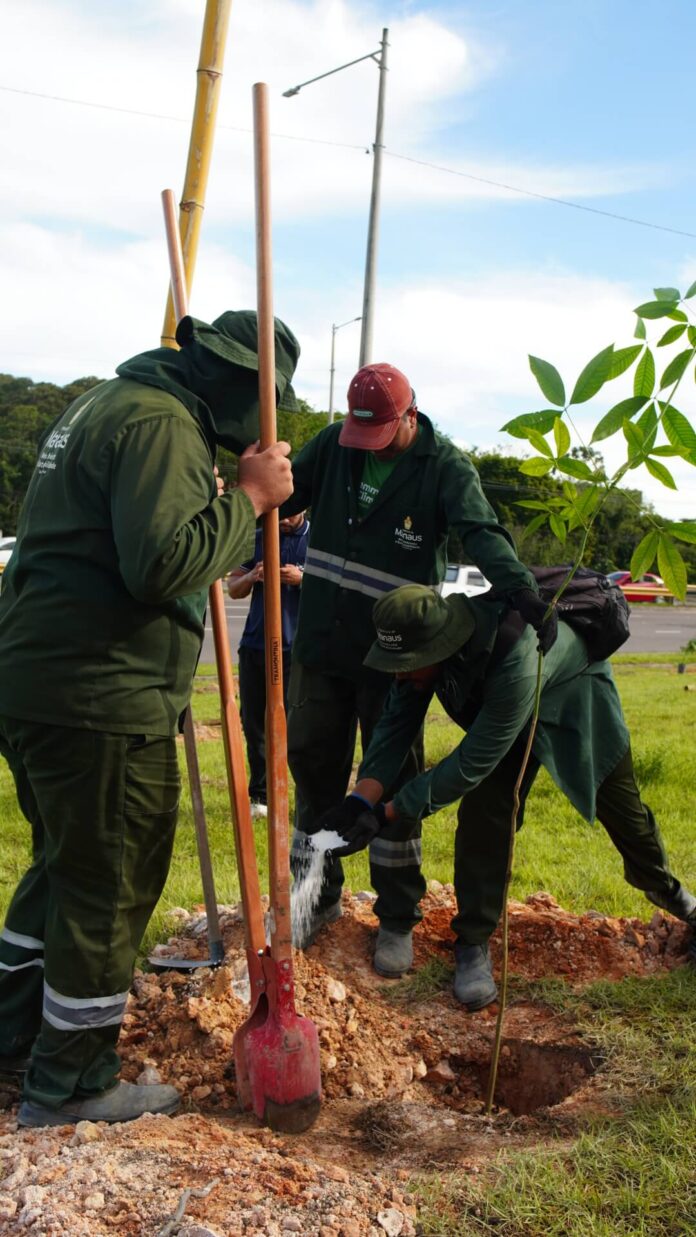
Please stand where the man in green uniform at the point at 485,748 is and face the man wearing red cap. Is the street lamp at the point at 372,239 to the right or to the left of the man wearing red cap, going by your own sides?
right

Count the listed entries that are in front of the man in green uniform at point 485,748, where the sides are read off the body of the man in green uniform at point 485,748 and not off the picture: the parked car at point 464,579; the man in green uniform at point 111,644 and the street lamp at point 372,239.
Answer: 1

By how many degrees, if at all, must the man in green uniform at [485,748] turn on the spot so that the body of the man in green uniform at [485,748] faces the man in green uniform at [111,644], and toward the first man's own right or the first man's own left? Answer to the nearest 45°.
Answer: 0° — they already face them

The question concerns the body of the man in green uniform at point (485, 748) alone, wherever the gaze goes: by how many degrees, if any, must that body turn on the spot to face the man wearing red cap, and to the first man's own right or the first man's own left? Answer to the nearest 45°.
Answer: approximately 90° to the first man's own right

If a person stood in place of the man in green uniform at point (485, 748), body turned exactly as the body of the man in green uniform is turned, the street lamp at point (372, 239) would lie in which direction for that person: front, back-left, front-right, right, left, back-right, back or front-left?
back-right

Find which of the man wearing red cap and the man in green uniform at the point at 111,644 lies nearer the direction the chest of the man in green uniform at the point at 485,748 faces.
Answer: the man in green uniform

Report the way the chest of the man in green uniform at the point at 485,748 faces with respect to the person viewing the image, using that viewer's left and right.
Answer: facing the viewer and to the left of the viewer

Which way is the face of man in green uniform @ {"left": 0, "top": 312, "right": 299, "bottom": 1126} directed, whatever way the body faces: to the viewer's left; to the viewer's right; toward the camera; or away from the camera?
to the viewer's right

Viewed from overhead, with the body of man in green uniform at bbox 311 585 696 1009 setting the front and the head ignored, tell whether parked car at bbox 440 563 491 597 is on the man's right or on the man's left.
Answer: on the man's right
